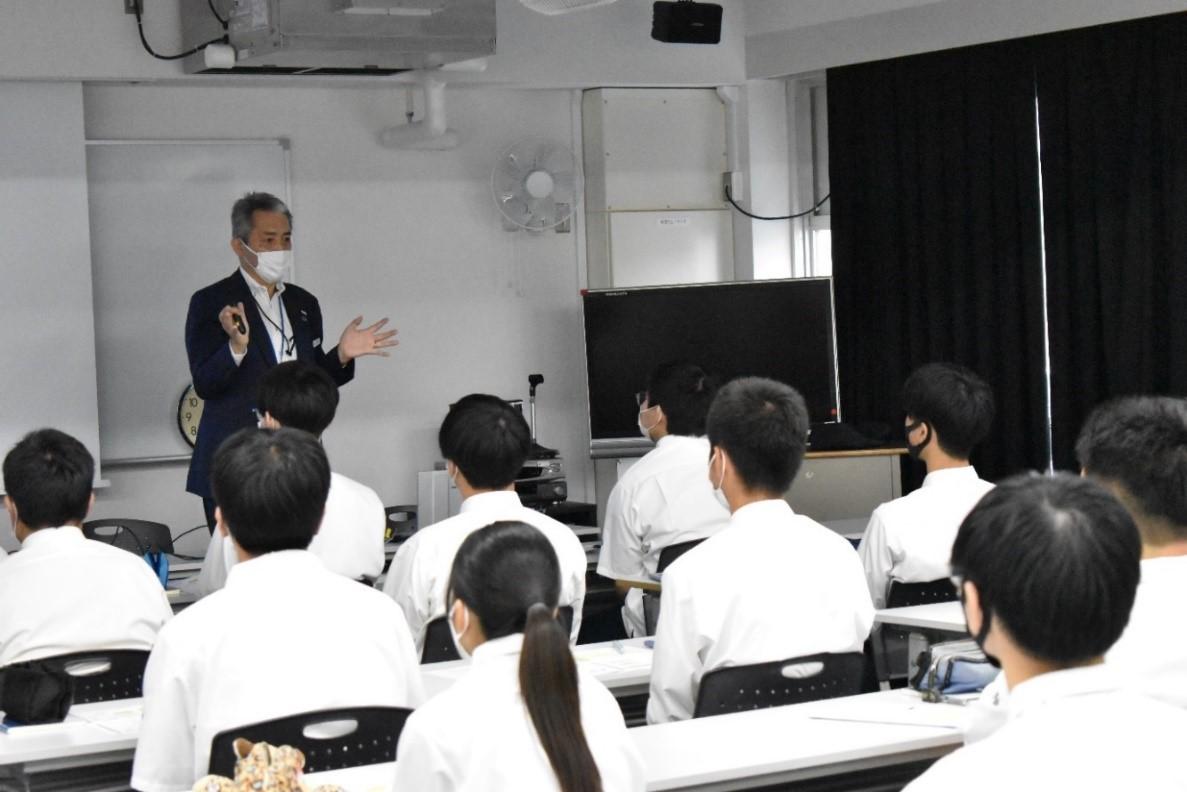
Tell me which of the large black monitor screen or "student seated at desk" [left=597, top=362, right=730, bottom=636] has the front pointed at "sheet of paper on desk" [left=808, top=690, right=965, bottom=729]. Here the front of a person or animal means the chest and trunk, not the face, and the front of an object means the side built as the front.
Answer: the large black monitor screen

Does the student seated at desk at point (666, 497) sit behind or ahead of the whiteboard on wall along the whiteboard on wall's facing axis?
ahead

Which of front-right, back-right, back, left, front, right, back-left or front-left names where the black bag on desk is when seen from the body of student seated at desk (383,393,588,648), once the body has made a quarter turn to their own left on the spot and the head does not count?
front-left

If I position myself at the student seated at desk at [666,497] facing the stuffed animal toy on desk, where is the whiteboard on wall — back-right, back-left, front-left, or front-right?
back-right

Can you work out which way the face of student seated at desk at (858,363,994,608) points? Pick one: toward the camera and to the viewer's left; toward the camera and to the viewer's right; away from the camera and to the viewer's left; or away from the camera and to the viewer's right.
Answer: away from the camera and to the viewer's left

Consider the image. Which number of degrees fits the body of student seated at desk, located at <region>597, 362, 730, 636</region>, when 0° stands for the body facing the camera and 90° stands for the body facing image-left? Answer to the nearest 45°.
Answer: approximately 135°

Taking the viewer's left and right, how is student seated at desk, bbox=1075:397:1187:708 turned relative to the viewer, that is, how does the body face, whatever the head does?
facing away from the viewer and to the left of the viewer

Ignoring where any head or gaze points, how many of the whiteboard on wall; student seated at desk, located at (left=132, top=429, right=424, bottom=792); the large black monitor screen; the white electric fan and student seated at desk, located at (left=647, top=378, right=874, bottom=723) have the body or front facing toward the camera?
3

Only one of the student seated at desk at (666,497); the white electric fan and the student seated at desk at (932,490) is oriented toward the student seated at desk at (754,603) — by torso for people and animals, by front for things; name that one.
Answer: the white electric fan

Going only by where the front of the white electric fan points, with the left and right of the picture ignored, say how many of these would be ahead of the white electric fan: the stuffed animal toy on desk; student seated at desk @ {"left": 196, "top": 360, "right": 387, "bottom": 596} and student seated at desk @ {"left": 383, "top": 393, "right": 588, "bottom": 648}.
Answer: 3

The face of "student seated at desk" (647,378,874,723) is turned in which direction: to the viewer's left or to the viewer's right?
to the viewer's left

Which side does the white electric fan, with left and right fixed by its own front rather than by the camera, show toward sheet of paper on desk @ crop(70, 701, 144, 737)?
front

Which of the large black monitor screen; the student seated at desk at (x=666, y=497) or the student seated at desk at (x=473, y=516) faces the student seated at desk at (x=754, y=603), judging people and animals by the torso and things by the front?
the large black monitor screen

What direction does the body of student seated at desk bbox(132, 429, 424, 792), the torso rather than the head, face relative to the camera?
away from the camera
